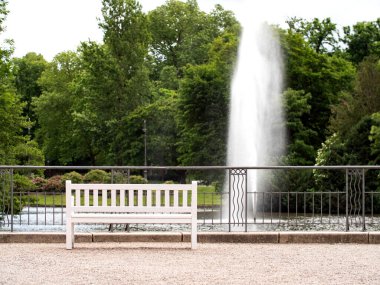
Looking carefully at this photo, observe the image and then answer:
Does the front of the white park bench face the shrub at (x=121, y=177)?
yes

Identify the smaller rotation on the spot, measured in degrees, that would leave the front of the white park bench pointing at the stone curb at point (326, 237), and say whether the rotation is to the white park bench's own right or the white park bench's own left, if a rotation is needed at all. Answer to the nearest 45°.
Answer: approximately 90° to the white park bench's own right

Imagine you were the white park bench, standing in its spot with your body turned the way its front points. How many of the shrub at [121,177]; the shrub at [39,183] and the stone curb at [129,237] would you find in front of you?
3

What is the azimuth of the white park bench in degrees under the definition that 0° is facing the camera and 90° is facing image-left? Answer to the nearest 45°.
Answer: approximately 180°

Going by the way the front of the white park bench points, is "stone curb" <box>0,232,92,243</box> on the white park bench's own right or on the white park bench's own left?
on the white park bench's own left

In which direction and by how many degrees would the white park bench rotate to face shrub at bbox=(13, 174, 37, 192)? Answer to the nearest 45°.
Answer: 0° — it already faces it

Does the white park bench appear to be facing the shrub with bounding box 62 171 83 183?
yes

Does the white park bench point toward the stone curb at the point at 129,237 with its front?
yes

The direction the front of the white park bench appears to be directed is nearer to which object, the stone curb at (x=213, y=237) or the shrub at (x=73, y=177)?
the shrub
